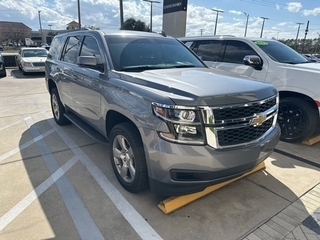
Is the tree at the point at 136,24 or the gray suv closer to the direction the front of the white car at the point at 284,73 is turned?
the gray suv

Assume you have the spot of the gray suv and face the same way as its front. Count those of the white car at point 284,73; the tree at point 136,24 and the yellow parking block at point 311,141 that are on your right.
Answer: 0

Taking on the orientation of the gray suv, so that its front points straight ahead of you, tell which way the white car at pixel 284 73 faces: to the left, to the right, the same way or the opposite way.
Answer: the same way

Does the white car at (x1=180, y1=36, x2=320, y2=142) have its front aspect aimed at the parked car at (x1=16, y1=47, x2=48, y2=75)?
no

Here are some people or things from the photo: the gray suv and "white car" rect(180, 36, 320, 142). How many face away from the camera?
0

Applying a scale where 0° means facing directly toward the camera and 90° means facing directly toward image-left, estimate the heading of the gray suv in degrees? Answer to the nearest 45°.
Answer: approximately 315°

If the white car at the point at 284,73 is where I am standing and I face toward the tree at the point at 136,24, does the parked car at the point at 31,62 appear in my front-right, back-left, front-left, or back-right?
front-left

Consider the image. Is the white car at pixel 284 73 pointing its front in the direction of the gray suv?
no

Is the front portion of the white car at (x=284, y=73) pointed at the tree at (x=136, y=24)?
no

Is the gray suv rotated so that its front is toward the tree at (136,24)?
no

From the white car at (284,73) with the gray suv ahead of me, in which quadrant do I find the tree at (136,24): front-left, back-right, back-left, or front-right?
back-right
